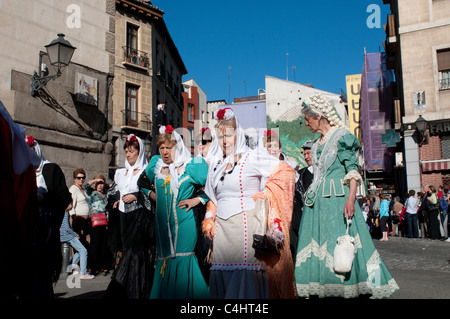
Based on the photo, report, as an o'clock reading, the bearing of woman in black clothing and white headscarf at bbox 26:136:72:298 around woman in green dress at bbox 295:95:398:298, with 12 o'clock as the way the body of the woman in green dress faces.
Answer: The woman in black clothing and white headscarf is roughly at 1 o'clock from the woman in green dress.

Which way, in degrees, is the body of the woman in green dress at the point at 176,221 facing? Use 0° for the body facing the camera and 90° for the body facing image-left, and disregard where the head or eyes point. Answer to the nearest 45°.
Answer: approximately 45°

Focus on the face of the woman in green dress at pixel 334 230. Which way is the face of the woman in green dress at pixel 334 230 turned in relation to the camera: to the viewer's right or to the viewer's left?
to the viewer's left

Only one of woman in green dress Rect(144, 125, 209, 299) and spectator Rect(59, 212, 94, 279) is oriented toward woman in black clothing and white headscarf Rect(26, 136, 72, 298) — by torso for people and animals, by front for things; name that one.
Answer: the woman in green dress

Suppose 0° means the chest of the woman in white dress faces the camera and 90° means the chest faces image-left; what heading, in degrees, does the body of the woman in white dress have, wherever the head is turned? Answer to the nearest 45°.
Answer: approximately 45°

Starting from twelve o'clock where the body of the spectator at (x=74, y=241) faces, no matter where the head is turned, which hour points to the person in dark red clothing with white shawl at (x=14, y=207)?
the person in dark red clothing with white shawl at (x=14, y=207) is roughly at 3 o'clock from the spectator at (x=74, y=241).
